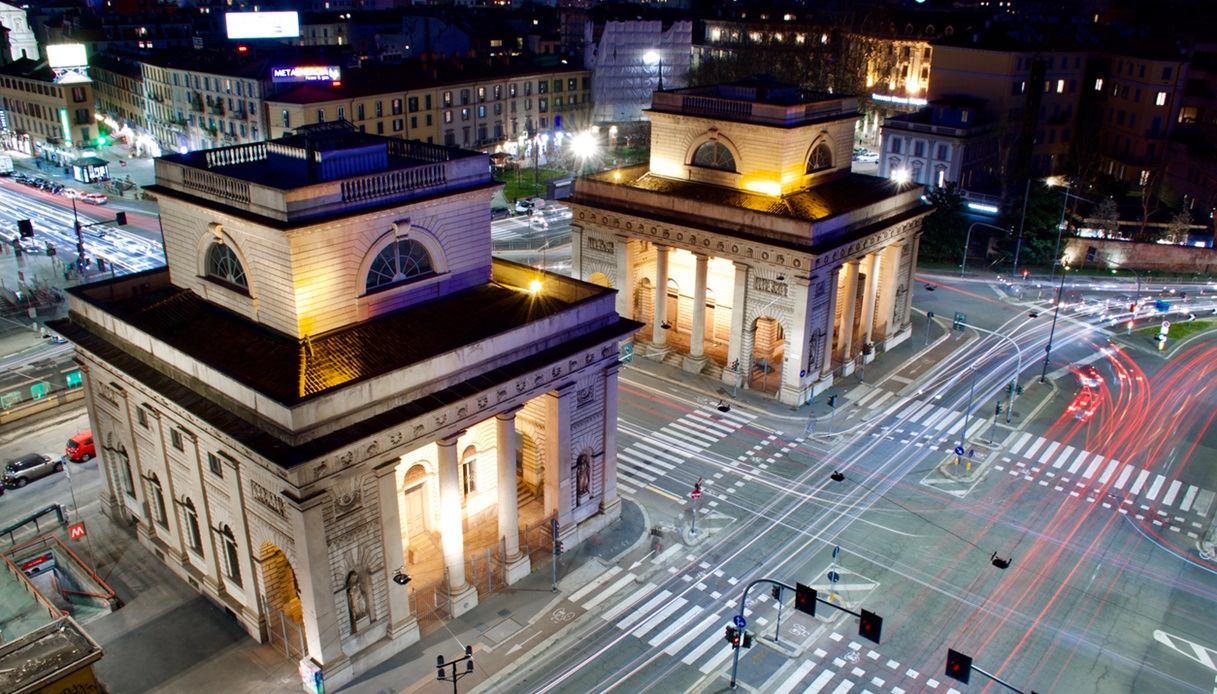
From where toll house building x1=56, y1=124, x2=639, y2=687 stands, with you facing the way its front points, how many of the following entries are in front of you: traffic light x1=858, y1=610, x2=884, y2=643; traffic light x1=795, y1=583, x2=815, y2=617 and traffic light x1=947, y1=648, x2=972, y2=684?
3

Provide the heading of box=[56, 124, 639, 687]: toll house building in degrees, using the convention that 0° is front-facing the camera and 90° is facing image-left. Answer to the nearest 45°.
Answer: approximately 315°

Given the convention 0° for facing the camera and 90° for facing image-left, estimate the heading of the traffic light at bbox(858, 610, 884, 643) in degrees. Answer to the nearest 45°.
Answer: approximately 45°

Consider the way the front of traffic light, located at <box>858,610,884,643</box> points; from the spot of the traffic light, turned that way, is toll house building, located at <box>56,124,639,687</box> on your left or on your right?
on your right

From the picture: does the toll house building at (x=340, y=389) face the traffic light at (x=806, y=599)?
yes

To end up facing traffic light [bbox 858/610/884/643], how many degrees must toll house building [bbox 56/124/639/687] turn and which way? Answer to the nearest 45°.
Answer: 0° — it already faces it

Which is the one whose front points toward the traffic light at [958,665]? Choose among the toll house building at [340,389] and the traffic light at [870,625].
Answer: the toll house building

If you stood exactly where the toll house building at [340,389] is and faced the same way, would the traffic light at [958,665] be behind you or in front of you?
in front

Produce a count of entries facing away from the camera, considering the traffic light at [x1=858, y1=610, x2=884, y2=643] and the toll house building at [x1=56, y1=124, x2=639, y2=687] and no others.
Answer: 0

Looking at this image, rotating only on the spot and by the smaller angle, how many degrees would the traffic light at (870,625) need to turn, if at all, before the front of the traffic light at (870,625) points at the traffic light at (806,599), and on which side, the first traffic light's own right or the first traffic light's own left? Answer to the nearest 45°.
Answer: approximately 90° to the first traffic light's own right
